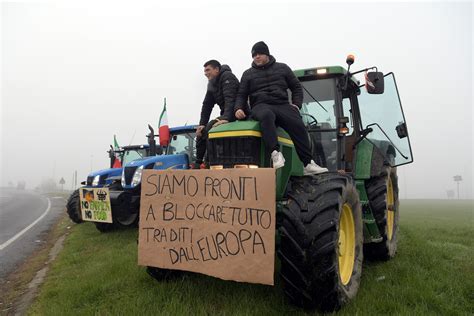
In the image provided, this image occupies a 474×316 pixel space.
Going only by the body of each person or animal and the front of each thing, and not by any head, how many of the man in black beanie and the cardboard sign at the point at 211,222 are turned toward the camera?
2

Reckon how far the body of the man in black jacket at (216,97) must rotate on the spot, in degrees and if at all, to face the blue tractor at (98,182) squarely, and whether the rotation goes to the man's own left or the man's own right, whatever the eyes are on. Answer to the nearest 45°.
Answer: approximately 90° to the man's own right

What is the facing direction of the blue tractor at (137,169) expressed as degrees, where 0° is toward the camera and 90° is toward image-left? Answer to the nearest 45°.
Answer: approximately 45°

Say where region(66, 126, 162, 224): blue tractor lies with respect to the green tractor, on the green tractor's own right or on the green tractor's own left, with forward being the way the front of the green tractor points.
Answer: on the green tractor's own right

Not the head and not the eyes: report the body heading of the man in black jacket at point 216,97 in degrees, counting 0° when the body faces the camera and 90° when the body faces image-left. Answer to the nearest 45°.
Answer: approximately 45°

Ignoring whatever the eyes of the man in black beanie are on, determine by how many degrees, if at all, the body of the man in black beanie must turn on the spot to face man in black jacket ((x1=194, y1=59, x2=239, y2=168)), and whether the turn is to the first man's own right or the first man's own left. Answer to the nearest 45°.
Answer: approximately 135° to the first man's own right

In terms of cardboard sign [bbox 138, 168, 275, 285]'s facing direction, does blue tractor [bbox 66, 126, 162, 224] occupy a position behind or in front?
behind

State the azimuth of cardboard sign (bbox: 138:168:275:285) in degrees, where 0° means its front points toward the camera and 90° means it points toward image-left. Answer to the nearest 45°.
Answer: approximately 0°
